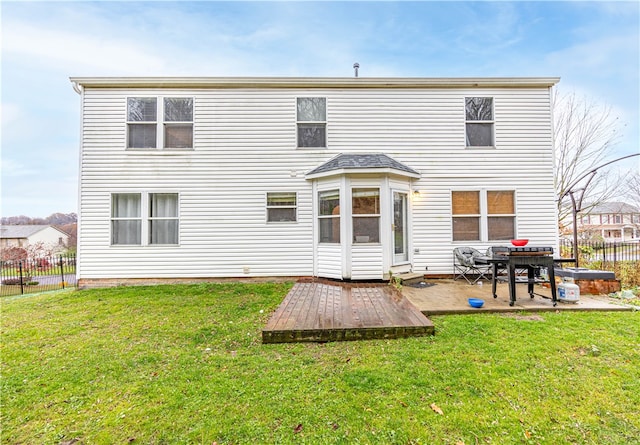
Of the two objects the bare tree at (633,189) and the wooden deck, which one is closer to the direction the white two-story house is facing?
the bare tree

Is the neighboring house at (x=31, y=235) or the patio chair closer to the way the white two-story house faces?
the neighboring house

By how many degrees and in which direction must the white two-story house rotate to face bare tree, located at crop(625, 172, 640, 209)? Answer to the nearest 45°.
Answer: approximately 45° to its right

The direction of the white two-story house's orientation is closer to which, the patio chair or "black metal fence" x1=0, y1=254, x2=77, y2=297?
the black metal fence

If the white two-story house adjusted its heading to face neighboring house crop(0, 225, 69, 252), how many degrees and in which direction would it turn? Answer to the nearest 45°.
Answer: approximately 45° to its left

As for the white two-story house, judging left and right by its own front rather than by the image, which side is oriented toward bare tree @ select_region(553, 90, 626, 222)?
right

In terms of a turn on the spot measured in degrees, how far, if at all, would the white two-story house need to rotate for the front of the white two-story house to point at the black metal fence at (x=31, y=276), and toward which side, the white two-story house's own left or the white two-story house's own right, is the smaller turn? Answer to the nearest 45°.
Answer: approximately 45° to the white two-story house's own left

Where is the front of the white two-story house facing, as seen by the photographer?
facing away from the viewer

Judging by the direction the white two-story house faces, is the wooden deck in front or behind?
behind
